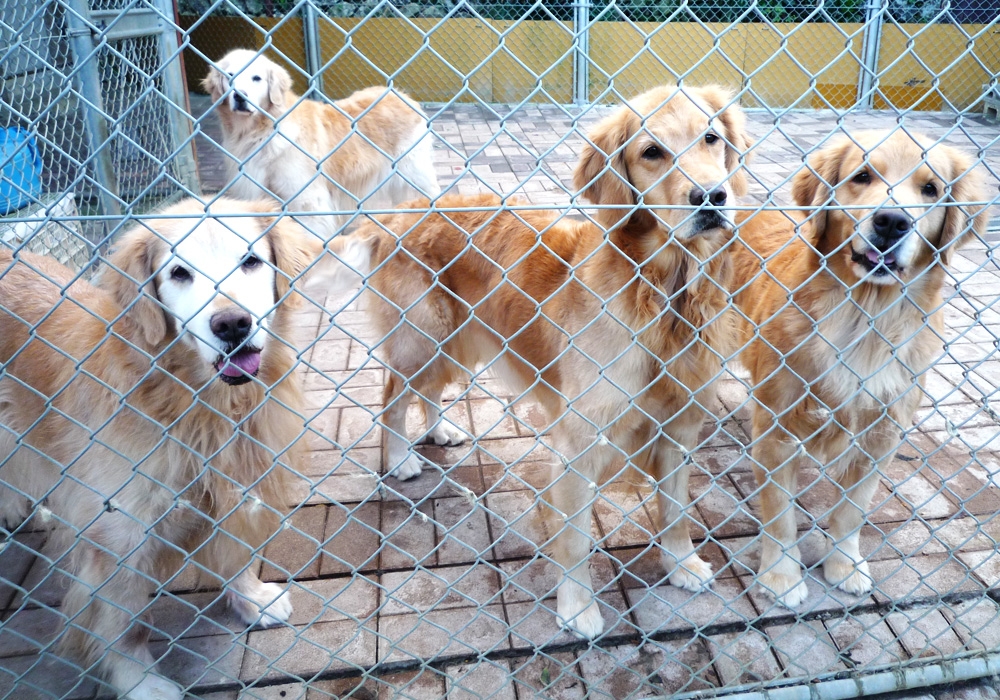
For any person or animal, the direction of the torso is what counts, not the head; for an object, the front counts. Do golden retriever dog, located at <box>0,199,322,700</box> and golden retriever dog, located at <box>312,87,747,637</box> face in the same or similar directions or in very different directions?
same or similar directions

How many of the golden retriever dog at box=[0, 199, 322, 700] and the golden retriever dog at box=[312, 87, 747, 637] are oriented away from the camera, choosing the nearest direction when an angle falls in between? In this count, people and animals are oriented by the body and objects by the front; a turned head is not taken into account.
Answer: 0

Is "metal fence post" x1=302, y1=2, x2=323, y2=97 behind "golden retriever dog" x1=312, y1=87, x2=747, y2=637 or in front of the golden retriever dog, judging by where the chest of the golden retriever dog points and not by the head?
behind

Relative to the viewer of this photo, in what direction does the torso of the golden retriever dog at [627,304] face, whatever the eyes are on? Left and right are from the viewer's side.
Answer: facing the viewer and to the right of the viewer

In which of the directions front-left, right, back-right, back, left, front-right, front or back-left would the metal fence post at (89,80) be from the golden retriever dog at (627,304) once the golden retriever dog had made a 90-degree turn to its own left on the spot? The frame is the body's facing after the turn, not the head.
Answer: left

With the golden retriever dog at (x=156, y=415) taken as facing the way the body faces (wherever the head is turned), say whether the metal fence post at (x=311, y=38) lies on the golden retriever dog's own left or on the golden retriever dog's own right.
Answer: on the golden retriever dog's own left
